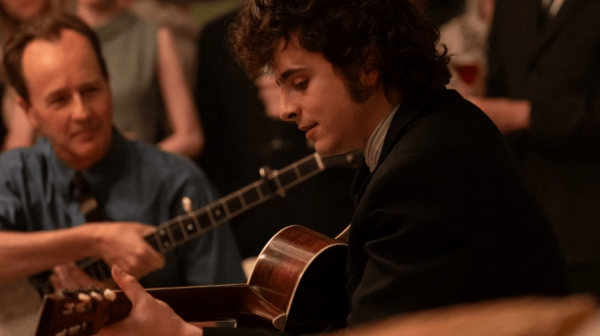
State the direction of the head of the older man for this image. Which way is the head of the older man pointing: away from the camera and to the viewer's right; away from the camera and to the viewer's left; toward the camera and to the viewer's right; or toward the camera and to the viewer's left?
toward the camera and to the viewer's right

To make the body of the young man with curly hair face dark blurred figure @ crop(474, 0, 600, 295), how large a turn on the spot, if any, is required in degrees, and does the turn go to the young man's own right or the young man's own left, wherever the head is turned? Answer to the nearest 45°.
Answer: approximately 135° to the young man's own right

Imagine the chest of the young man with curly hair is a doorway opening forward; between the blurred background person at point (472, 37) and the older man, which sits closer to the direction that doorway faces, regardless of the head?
the older man

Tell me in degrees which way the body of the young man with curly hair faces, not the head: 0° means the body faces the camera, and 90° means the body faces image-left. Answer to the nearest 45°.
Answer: approximately 90°
